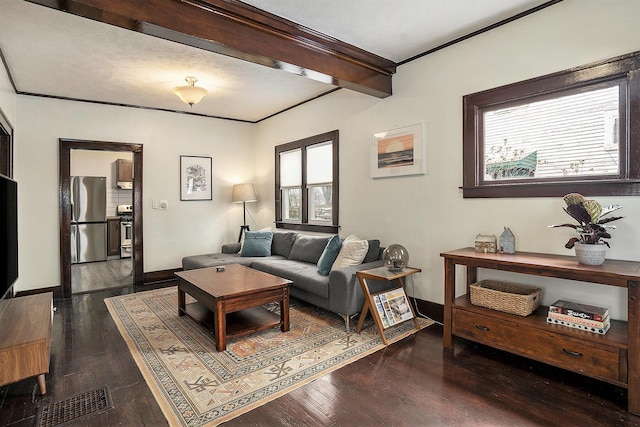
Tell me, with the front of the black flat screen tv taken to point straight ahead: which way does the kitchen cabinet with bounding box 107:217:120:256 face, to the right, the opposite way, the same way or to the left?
to the right

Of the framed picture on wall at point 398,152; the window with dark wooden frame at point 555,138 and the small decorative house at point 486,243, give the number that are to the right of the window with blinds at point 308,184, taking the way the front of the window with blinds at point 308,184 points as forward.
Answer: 0

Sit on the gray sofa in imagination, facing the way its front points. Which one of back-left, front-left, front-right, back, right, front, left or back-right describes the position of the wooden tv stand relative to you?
front

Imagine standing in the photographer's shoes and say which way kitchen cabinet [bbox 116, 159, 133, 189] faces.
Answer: facing the viewer

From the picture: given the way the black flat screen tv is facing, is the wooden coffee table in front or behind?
in front

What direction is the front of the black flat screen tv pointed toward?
to the viewer's right

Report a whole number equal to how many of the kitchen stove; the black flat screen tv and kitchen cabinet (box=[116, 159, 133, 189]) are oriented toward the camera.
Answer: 2

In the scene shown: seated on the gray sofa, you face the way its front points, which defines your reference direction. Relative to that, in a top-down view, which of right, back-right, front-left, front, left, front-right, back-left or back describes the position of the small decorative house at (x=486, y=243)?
left

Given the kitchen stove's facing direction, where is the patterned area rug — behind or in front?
in front

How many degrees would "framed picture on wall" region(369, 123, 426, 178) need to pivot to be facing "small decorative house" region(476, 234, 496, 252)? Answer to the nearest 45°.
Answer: approximately 90° to its left

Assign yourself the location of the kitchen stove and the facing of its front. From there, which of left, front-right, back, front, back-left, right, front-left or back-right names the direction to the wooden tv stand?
front

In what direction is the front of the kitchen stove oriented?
toward the camera

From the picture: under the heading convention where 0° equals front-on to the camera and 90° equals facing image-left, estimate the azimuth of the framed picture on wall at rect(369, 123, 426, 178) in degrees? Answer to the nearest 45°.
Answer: approximately 45°

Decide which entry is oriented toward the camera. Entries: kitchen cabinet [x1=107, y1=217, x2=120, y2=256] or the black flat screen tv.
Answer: the kitchen cabinet

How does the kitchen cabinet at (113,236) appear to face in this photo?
toward the camera

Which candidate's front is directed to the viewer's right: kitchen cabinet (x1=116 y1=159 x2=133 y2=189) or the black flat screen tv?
the black flat screen tv

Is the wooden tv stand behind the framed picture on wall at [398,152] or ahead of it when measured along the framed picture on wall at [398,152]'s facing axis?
ahead
